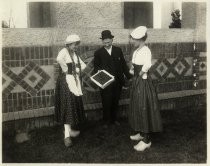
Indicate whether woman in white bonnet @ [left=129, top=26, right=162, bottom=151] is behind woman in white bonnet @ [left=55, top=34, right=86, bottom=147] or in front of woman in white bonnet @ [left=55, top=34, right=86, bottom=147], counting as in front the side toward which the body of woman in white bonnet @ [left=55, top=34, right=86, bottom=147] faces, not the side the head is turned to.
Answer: in front

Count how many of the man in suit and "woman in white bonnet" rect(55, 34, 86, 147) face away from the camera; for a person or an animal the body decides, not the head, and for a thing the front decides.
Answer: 0

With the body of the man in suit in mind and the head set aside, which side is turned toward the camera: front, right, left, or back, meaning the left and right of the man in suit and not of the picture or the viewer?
front

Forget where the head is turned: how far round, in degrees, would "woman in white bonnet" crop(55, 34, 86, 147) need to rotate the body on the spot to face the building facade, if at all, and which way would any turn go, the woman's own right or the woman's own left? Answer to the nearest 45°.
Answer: approximately 135° to the woman's own left

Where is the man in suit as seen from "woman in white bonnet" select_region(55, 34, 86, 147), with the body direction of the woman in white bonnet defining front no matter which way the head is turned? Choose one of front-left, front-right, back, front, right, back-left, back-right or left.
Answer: left

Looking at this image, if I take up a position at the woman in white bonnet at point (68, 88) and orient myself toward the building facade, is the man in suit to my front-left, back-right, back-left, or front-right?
front-right

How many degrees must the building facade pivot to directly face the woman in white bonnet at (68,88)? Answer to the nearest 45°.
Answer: approximately 45° to its right

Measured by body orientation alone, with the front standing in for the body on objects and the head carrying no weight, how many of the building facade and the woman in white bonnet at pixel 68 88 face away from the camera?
0

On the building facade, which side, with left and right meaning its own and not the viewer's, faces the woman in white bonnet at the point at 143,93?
front

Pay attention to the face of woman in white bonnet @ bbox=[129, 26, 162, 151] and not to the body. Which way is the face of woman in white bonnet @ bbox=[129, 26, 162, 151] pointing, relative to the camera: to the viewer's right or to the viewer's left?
to the viewer's left

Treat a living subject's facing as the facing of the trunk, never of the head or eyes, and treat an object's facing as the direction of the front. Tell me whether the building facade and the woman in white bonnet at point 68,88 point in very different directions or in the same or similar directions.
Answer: same or similar directions

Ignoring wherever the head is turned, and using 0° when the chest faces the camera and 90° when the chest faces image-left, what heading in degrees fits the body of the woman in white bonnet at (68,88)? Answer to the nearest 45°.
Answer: approximately 315°
